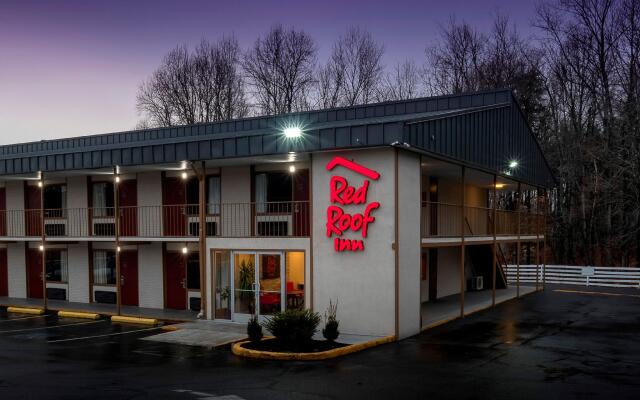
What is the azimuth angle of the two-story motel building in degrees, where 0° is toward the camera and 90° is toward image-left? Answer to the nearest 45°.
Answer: approximately 45°

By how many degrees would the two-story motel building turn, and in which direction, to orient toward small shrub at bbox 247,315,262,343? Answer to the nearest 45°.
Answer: approximately 45° to its left

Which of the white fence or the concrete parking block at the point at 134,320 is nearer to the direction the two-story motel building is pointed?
the concrete parking block

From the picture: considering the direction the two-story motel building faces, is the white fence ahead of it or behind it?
behind

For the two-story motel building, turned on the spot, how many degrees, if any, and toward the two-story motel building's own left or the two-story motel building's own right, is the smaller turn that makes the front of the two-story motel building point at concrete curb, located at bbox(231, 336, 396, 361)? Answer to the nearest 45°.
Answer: approximately 45° to the two-story motel building's own left
